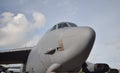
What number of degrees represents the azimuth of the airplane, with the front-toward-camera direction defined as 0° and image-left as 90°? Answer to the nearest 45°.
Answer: approximately 315°
